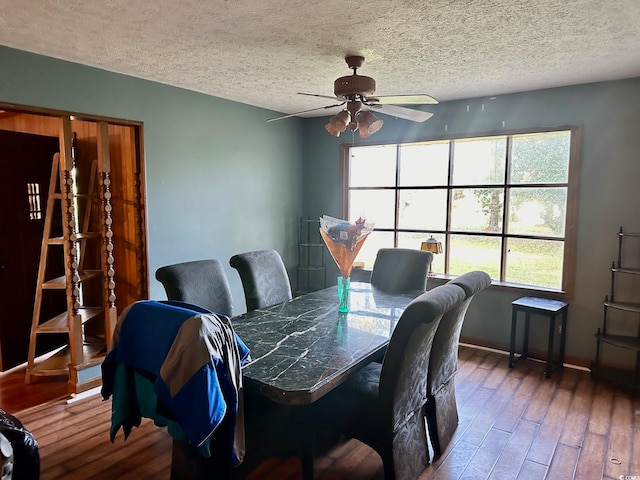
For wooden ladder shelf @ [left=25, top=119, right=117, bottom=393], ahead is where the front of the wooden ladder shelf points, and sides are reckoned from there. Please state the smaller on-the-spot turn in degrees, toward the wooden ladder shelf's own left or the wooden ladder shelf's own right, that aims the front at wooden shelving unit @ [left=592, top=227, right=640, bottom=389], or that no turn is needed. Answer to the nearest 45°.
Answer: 0° — it already faces it

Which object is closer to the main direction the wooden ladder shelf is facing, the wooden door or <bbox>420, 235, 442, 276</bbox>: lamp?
the lamp

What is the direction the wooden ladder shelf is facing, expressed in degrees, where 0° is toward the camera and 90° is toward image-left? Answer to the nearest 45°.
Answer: approximately 315°

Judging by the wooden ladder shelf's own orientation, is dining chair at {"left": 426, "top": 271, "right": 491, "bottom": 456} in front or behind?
in front

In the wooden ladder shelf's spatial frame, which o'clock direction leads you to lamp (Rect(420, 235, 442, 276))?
The lamp is roughly at 11 o'clock from the wooden ladder shelf.

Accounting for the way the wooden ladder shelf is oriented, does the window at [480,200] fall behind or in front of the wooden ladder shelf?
in front

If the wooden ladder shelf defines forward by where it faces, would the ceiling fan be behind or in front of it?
in front

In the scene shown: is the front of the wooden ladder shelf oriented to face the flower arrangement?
no

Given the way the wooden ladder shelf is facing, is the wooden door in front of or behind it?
behind
